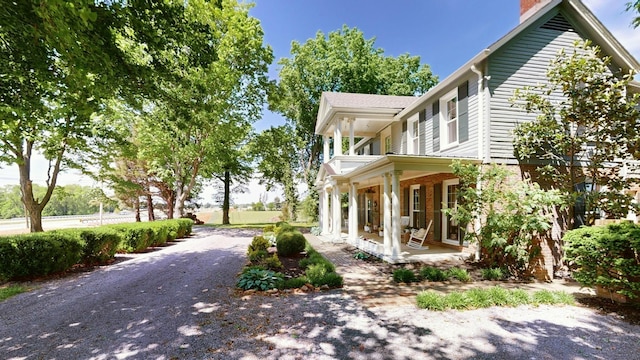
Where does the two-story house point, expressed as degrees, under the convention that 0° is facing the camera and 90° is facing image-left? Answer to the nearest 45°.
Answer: approximately 45°

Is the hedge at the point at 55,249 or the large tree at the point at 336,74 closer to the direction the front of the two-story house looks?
the hedge

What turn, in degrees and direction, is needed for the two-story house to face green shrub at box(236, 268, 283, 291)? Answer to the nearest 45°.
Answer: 0° — it already faces it

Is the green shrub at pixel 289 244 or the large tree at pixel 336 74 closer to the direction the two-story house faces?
the green shrub

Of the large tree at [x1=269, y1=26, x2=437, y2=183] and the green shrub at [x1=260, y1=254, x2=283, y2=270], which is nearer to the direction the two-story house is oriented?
the green shrub

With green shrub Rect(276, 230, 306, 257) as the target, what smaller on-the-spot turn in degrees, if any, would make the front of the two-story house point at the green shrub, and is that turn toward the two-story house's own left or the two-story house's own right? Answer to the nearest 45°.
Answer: approximately 45° to the two-story house's own right

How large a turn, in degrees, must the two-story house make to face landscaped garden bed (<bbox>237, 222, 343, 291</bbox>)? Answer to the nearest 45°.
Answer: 0° — it already faces it

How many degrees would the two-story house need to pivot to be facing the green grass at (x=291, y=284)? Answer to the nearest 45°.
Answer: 0° — it already faces it

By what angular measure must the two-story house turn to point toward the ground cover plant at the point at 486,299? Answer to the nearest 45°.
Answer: approximately 45° to its left
